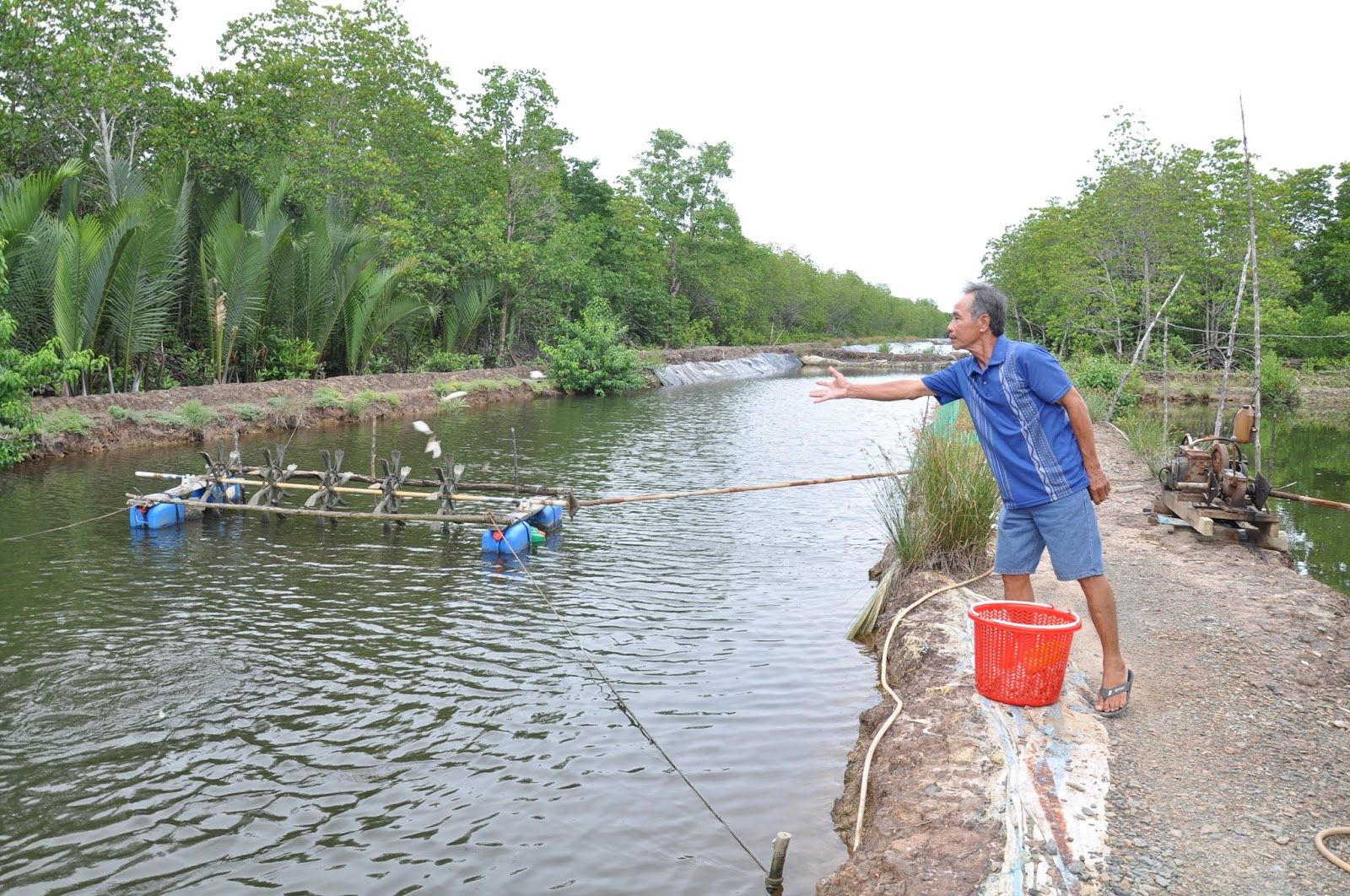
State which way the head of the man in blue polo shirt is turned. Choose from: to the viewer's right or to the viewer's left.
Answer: to the viewer's left

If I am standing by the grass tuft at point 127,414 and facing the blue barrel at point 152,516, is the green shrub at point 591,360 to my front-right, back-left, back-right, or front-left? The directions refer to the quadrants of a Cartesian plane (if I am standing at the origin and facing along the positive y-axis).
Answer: back-left

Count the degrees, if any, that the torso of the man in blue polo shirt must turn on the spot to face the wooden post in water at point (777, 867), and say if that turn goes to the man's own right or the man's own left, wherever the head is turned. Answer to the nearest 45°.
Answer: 0° — they already face it

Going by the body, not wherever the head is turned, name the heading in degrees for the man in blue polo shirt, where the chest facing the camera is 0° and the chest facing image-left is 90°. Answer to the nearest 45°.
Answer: approximately 45°
